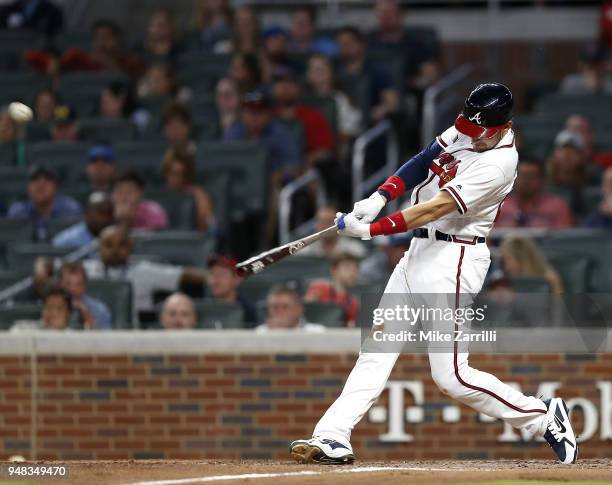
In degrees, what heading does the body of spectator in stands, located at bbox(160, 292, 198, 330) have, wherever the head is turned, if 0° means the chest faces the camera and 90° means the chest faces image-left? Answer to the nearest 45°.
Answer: approximately 0°

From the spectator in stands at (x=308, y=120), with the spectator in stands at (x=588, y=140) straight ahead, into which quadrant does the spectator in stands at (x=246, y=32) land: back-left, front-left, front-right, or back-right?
back-left

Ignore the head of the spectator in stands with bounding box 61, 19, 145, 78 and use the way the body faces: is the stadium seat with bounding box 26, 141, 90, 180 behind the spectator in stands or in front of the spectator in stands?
in front

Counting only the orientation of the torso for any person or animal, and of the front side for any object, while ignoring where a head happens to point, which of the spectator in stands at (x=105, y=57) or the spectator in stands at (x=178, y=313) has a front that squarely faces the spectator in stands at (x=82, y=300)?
the spectator in stands at (x=105, y=57)

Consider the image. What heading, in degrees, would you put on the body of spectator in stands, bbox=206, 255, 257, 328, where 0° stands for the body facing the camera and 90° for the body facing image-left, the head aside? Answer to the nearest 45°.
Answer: approximately 45°

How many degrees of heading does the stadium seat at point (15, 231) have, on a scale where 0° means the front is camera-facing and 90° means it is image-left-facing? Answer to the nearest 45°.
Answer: approximately 0°

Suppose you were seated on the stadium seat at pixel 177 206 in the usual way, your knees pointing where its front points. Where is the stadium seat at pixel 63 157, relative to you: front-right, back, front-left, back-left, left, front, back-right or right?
back-right

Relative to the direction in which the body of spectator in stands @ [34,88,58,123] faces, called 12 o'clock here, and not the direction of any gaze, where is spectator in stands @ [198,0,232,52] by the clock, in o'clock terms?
spectator in stands @ [198,0,232,52] is roughly at 8 o'clock from spectator in stands @ [34,88,58,123].

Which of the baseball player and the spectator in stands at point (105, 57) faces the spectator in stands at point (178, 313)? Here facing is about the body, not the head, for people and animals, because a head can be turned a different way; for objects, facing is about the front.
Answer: the spectator in stands at point (105, 57)

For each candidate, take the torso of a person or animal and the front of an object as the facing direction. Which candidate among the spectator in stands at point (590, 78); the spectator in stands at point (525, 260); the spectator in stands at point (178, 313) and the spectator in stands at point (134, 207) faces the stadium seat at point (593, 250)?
the spectator in stands at point (590, 78)
